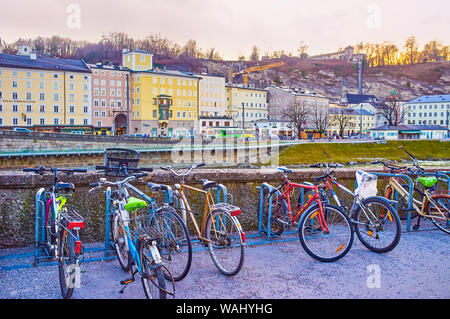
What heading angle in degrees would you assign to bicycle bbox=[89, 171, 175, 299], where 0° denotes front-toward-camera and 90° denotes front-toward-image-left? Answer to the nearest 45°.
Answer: approximately 135°

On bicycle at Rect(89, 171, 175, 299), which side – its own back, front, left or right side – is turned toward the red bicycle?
right

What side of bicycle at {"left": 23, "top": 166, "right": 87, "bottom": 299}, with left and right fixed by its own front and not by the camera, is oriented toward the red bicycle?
right

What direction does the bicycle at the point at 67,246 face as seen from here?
away from the camera

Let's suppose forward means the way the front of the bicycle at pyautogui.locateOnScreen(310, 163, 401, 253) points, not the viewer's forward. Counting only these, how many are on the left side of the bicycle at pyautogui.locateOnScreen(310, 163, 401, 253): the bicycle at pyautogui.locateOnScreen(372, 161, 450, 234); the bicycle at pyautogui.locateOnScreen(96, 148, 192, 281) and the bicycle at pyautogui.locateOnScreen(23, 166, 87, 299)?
2

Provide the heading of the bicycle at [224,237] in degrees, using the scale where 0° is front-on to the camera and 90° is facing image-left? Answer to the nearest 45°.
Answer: approximately 135°

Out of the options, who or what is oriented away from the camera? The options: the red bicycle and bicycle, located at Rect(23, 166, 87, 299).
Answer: the bicycle

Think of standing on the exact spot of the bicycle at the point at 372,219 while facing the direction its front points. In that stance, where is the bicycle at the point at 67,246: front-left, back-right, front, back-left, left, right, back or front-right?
left
